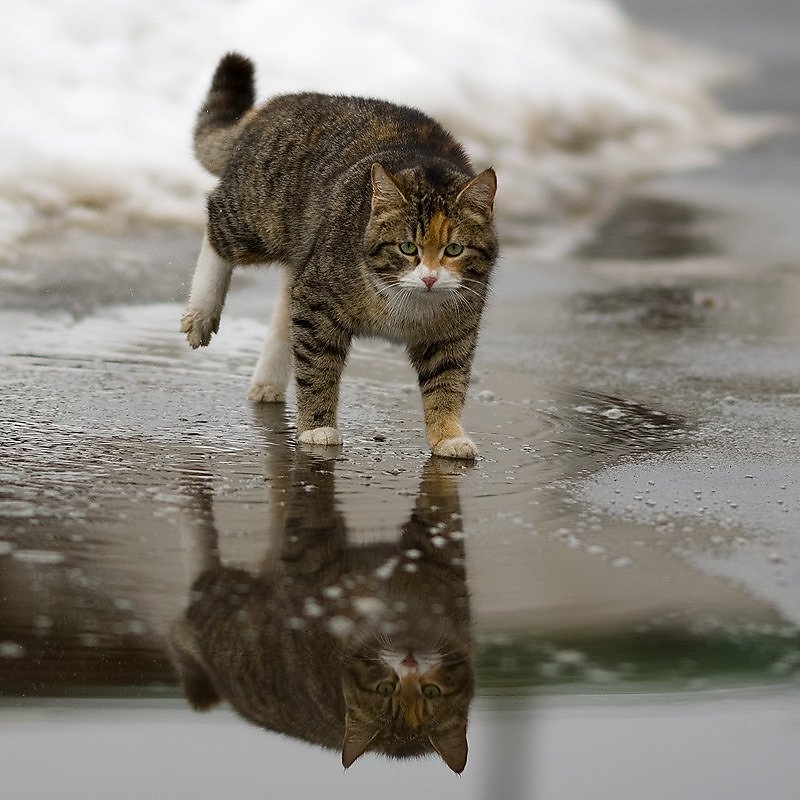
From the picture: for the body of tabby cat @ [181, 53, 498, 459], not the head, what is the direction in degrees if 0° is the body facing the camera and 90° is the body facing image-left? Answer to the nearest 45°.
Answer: approximately 315°

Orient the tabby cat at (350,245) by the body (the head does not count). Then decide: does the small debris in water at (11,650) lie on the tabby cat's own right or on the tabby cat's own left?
on the tabby cat's own right
